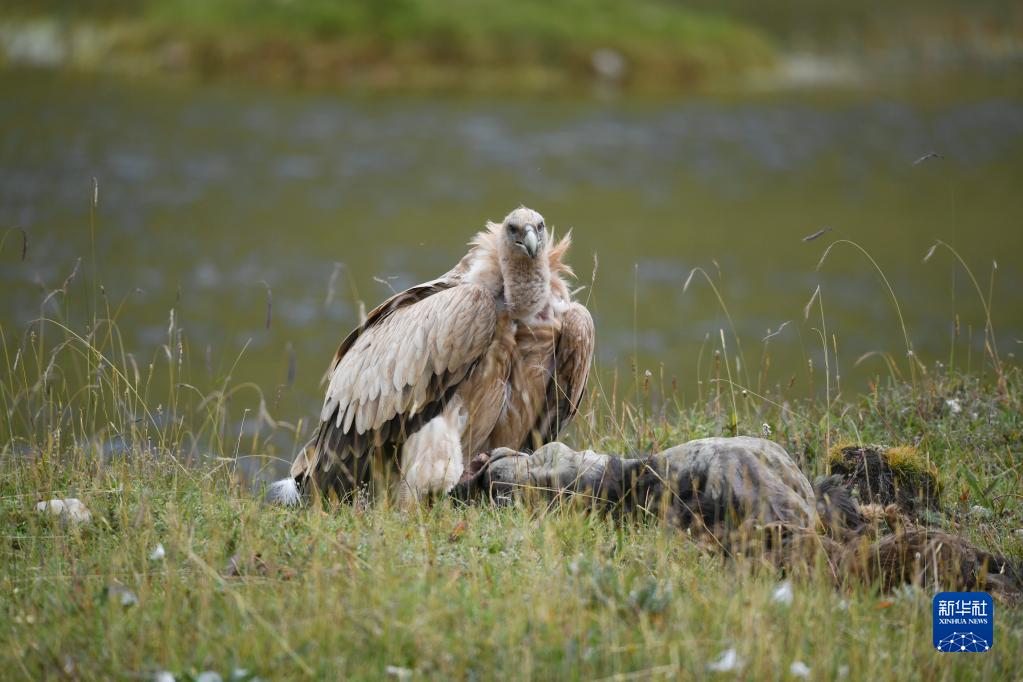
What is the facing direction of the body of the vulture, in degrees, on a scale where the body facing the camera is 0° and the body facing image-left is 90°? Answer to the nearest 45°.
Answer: approximately 315°

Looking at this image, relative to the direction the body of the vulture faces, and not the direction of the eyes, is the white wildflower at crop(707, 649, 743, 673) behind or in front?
in front

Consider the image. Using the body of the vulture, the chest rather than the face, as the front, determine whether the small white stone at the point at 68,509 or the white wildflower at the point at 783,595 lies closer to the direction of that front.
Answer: the white wildflower

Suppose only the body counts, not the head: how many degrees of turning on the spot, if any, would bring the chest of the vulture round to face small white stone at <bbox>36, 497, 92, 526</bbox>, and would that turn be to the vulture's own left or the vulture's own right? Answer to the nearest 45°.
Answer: approximately 90° to the vulture's own right

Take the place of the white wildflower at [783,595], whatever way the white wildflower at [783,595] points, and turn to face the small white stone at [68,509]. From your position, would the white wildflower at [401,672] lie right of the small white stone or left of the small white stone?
left

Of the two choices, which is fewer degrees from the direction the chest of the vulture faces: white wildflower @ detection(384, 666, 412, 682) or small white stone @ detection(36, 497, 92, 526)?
the white wildflower

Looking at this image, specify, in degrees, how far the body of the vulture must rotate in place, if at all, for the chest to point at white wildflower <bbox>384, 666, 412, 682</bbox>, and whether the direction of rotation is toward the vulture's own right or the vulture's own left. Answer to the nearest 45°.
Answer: approximately 45° to the vulture's own right
